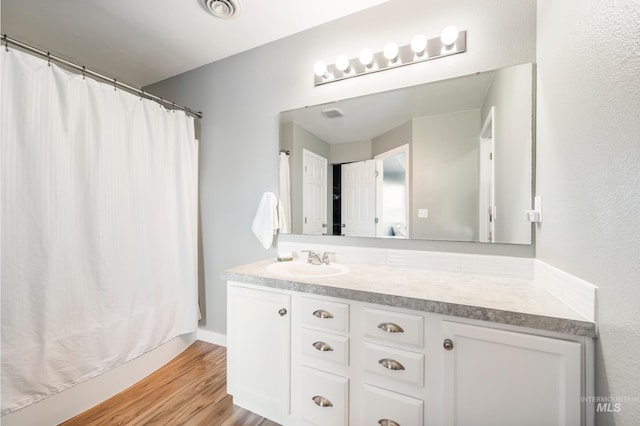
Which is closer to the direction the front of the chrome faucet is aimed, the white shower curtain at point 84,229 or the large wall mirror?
the white shower curtain

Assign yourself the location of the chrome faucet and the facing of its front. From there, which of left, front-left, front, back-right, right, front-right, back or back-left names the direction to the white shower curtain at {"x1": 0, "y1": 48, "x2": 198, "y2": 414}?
front-right

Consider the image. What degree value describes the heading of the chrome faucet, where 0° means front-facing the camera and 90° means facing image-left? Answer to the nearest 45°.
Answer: approximately 45°
